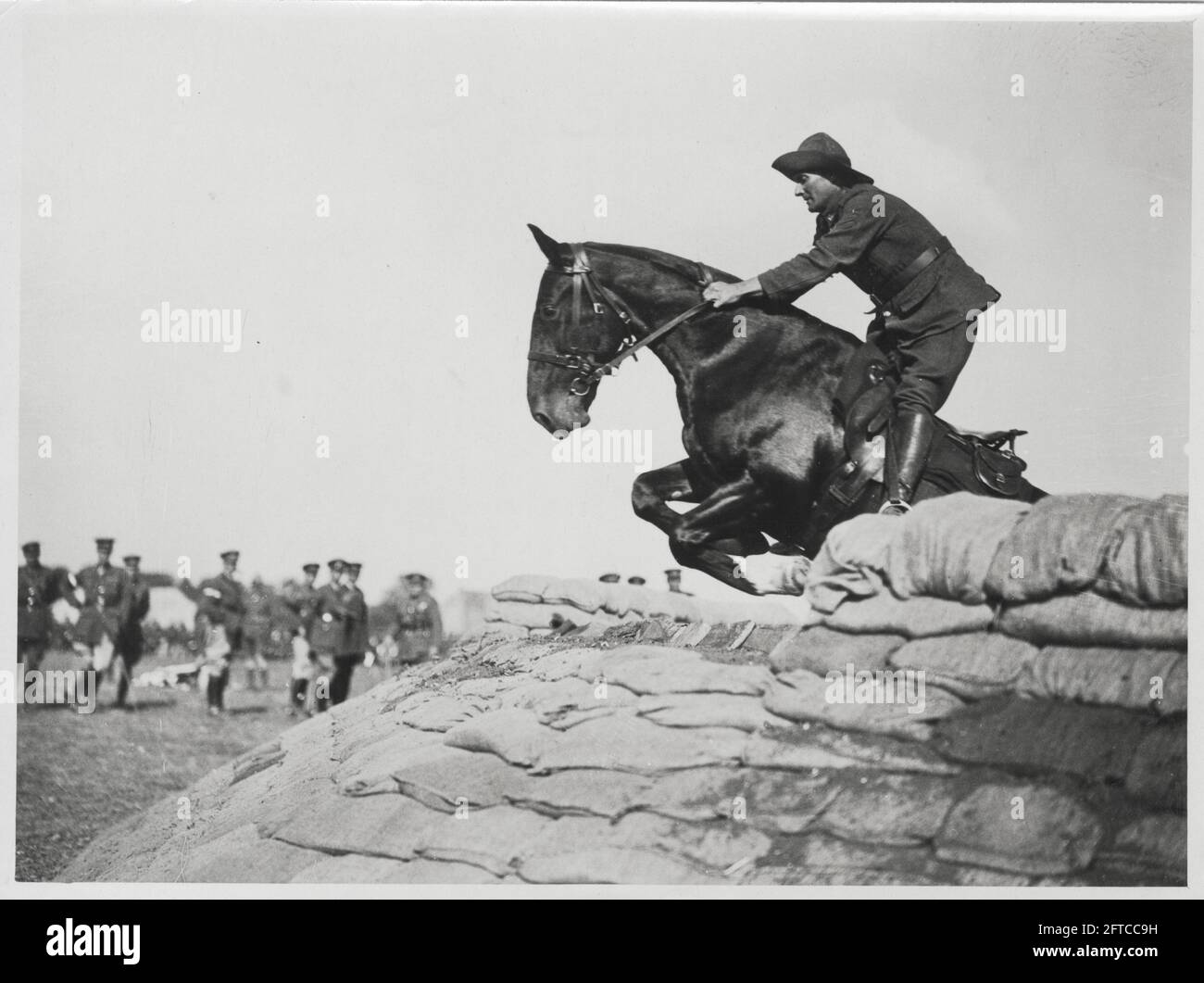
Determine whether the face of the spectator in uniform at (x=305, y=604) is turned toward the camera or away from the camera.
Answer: toward the camera

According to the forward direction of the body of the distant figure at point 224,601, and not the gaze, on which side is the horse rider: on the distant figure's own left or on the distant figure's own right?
on the distant figure's own left

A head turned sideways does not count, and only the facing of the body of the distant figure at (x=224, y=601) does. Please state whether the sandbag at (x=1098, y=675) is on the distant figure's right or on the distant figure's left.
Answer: on the distant figure's left

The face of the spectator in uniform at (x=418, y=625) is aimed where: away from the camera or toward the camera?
toward the camera

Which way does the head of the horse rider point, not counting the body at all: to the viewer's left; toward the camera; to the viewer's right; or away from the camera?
to the viewer's left

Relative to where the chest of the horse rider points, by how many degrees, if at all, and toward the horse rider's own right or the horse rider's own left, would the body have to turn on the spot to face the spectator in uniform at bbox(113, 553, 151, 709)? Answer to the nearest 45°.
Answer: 0° — they already face them

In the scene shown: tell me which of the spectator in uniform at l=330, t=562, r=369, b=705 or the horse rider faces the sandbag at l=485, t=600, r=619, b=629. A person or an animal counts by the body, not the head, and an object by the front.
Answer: the horse rider

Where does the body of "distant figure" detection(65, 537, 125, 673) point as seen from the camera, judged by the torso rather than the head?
toward the camera

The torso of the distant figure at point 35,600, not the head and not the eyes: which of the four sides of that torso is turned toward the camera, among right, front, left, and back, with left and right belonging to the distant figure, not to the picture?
front

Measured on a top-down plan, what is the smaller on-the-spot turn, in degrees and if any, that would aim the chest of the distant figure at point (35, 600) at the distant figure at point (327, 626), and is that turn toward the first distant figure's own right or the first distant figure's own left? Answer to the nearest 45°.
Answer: approximately 90° to the first distant figure's own left
